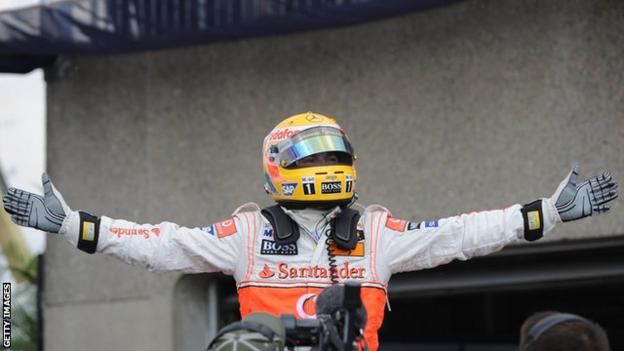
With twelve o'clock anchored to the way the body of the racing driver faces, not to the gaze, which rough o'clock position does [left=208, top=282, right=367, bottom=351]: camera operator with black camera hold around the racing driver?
The camera operator with black camera is roughly at 12 o'clock from the racing driver.

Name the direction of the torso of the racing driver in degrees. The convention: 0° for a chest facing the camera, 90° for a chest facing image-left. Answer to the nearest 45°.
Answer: approximately 0°

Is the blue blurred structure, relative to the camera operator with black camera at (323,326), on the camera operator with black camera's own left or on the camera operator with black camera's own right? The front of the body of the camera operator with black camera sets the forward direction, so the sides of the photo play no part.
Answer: on the camera operator with black camera's own left
